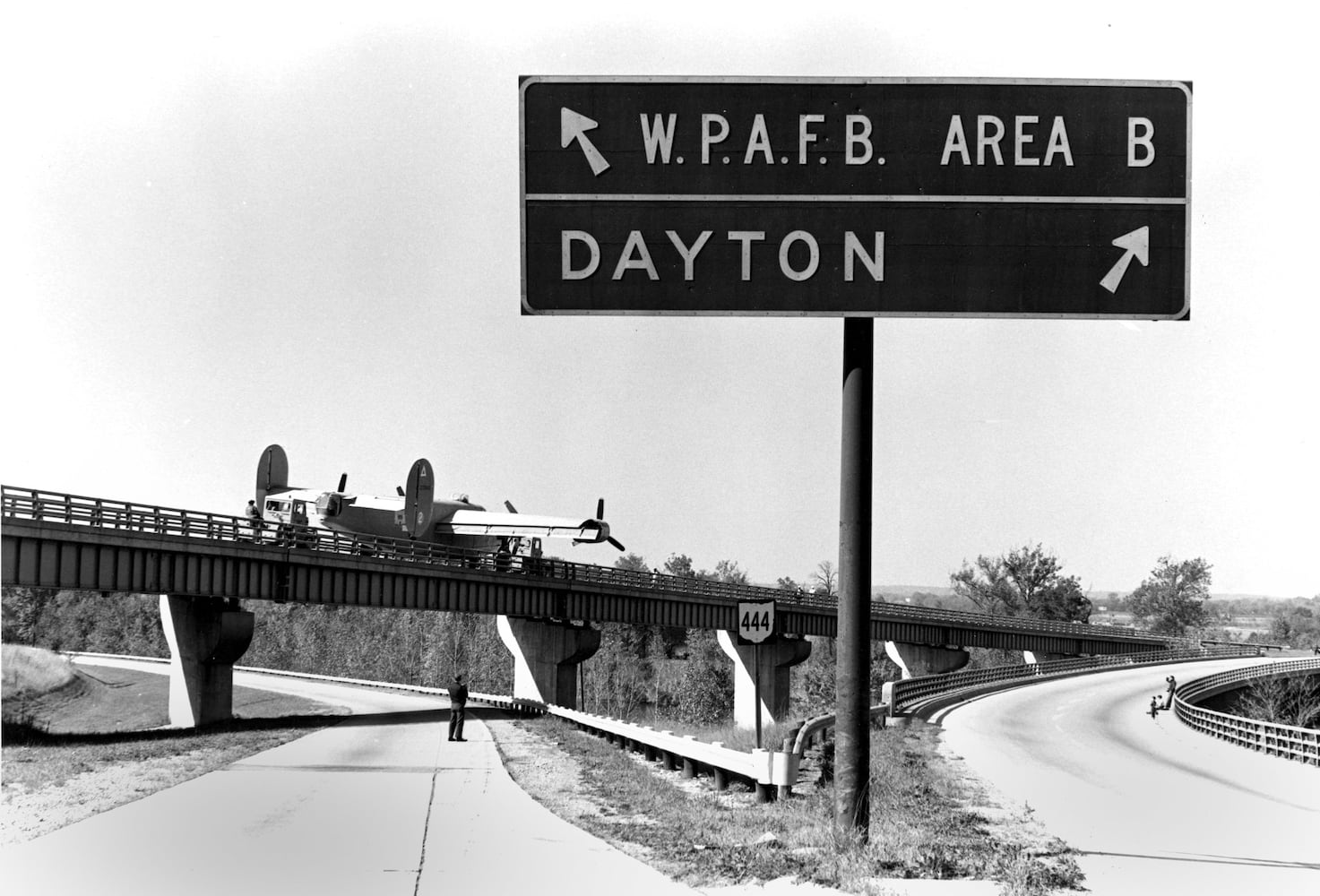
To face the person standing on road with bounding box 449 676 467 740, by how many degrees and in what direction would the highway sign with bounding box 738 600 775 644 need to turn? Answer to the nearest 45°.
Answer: approximately 135° to its right

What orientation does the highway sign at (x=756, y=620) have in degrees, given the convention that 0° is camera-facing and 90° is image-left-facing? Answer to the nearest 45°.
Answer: approximately 0°

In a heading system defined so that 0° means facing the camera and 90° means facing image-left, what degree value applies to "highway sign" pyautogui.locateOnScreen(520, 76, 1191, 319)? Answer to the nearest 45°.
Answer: approximately 0°

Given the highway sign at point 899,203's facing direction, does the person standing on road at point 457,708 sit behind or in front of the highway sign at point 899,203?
behind

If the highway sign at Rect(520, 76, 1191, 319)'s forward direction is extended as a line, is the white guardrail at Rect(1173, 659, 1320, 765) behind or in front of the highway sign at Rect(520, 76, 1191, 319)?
behind

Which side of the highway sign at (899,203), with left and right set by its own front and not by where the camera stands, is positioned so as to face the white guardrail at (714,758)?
back

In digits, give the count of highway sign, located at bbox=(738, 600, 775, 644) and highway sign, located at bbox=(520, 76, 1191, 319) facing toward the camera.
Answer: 2

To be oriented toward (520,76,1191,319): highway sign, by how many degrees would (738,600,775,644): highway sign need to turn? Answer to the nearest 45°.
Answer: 0° — it already faces it
